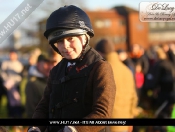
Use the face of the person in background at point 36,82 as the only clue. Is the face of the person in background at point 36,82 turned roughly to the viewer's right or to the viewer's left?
to the viewer's right
